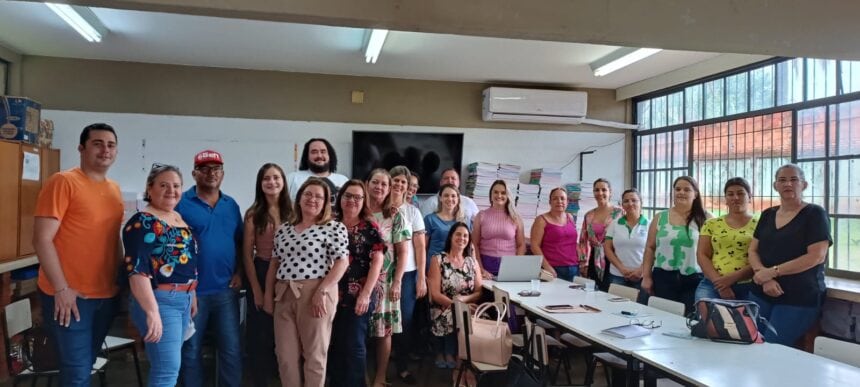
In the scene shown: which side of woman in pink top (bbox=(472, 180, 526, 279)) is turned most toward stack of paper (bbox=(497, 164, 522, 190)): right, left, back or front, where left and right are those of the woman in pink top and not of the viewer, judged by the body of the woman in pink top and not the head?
back

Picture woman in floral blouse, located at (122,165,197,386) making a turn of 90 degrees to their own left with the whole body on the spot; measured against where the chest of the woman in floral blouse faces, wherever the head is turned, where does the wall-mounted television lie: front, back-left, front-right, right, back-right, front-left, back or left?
front

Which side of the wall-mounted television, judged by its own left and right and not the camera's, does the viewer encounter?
front

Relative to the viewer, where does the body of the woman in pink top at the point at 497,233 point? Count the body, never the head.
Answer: toward the camera

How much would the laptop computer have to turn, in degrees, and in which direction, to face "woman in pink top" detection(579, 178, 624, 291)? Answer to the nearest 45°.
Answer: approximately 45° to its right

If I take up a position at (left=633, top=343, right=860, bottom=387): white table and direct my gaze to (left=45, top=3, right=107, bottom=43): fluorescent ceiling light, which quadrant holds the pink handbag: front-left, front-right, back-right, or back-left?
front-right

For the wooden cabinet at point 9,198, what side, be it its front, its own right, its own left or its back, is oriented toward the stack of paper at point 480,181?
front

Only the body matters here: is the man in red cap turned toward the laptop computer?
no

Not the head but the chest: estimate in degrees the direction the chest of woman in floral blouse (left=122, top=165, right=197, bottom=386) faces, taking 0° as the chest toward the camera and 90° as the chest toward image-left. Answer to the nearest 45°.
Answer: approximately 315°

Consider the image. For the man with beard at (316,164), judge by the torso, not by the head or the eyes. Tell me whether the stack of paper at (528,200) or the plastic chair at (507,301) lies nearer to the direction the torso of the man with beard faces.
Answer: the plastic chair

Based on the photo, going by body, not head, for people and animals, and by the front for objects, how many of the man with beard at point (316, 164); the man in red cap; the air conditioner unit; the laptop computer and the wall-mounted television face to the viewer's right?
0

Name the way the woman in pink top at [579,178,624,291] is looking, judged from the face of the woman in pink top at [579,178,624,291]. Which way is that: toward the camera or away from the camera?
toward the camera

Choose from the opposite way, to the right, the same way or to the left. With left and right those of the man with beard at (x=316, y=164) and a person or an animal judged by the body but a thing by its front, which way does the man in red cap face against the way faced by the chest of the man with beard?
the same way

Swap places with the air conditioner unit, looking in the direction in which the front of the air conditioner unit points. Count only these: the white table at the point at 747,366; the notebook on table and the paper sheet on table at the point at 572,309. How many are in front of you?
3

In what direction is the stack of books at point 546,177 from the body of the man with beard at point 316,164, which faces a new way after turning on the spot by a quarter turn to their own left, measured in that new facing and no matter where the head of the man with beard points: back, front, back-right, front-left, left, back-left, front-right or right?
front-left

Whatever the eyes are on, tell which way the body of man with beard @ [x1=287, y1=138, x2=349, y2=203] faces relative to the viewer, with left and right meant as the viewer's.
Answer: facing the viewer

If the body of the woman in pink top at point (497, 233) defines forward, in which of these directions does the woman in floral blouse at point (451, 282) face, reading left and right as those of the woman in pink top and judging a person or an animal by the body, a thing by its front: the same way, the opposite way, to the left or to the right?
the same way

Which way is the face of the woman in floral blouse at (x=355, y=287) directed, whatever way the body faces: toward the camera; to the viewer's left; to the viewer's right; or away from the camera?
toward the camera
